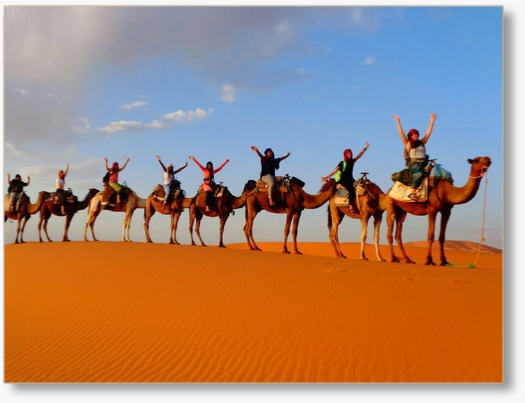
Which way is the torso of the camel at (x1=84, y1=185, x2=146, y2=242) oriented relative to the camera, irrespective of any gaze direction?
to the viewer's right

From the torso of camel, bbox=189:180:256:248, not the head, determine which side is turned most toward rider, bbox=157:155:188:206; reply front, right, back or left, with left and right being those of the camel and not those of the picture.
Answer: back

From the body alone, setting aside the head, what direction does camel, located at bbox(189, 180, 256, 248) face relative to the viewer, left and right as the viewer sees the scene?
facing to the right of the viewer

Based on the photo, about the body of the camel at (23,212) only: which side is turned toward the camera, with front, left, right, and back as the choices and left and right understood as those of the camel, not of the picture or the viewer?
right

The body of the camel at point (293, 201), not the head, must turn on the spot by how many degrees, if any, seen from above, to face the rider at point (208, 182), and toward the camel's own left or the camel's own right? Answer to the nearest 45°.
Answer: approximately 180°

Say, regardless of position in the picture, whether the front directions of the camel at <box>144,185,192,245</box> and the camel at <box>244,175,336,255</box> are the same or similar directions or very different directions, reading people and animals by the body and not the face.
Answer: same or similar directions

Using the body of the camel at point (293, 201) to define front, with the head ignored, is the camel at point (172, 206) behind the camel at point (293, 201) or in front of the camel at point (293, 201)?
behind

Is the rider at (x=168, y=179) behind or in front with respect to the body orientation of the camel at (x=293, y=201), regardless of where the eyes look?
behind

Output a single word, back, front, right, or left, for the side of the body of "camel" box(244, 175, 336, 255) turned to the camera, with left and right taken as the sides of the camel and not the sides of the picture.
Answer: right

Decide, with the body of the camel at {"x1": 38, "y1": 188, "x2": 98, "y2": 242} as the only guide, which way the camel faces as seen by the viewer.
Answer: to the viewer's right

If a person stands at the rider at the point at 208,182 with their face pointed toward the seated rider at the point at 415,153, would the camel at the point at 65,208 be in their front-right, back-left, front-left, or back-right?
back-right

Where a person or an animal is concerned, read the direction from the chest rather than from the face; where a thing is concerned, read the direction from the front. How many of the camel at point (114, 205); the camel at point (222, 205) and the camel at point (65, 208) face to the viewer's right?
3

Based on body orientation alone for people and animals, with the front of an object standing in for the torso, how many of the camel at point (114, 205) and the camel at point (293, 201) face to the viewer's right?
2
